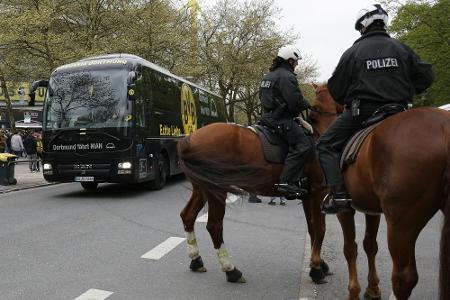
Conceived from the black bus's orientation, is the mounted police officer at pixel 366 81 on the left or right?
on its left

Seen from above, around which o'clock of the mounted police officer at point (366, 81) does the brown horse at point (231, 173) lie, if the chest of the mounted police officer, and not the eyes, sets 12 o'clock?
The brown horse is roughly at 10 o'clock from the mounted police officer.

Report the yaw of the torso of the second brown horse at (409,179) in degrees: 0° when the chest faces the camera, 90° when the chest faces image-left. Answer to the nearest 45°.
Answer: approximately 135°

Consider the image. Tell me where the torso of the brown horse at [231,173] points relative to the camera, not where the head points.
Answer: to the viewer's right

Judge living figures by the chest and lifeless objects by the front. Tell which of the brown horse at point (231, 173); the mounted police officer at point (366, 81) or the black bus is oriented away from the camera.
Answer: the mounted police officer

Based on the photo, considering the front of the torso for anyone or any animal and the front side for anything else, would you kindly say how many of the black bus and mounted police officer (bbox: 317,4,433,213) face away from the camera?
1

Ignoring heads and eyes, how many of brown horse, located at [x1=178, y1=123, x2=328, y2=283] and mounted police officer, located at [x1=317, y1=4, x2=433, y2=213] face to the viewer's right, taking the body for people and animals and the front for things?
1

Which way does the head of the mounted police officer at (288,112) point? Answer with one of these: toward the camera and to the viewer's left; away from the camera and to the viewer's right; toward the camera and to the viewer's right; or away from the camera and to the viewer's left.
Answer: away from the camera and to the viewer's right

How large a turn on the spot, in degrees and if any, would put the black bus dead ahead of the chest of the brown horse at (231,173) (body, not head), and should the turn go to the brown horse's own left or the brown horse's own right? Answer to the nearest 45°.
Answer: approximately 135° to the brown horse's own left

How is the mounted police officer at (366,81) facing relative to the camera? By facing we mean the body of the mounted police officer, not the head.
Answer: away from the camera

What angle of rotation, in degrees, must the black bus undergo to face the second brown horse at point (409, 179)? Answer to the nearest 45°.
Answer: approximately 45° to its left

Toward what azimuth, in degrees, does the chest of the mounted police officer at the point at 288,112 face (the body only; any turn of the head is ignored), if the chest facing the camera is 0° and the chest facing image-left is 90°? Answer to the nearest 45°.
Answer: approximately 225°
